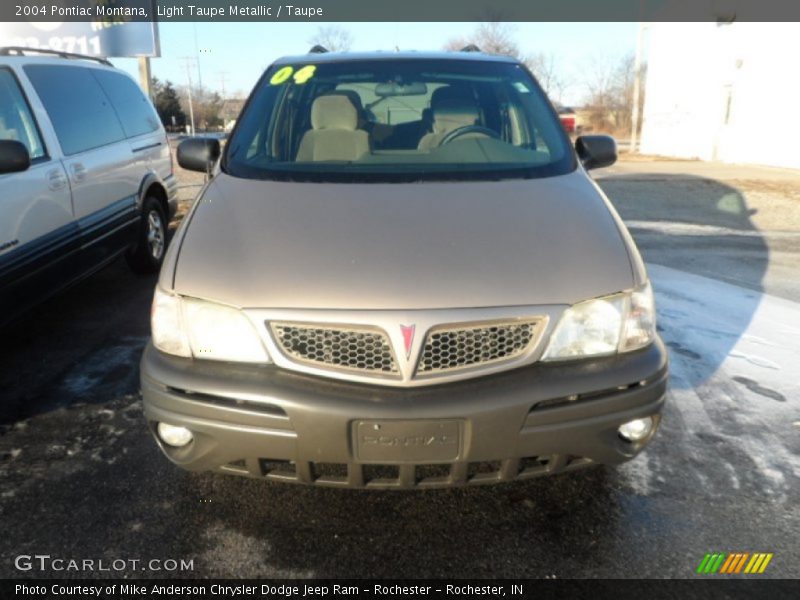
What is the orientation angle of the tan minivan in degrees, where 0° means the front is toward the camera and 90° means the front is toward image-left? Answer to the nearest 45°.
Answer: approximately 0°

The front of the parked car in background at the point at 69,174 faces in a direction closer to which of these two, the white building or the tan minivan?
the tan minivan

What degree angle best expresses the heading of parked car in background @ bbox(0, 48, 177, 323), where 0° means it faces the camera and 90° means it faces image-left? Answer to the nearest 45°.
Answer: approximately 45°

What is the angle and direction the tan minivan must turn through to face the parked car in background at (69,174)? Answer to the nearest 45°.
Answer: approximately 135° to its right

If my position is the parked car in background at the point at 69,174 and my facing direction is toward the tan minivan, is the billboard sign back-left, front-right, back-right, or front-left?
back-left

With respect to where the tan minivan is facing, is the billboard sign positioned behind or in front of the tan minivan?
behind

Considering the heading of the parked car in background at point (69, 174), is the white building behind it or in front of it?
behind
